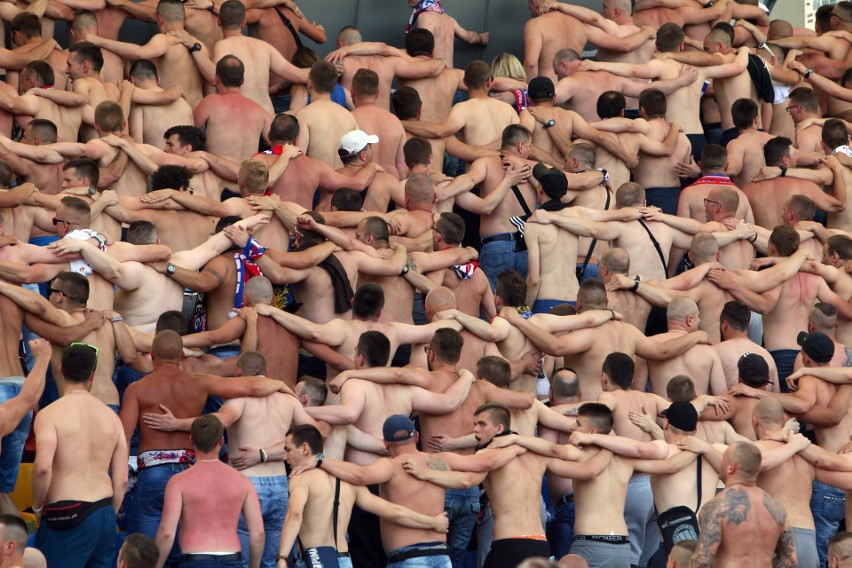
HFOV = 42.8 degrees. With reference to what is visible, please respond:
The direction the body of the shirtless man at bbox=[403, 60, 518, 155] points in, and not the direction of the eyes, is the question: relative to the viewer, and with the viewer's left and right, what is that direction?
facing away from the viewer

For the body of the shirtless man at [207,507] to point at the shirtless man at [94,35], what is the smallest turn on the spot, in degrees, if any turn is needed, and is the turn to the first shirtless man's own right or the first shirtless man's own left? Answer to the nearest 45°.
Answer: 0° — they already face them

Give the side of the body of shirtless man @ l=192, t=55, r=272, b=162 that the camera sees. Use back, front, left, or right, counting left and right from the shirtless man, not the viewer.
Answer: back

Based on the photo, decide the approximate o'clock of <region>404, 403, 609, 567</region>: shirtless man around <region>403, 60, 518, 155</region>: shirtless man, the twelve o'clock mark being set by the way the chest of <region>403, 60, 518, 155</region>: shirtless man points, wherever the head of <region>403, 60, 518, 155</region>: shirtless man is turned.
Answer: <region>404, 403, 609, 567</region>: shirtless man is roughly at 6 o'clock from <region>403, 60, 518, 155</region>: shirtless man.

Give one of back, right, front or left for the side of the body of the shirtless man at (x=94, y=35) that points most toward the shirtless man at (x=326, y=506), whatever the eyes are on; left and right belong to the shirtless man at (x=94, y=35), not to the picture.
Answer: back

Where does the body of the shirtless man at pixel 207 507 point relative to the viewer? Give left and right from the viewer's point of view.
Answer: facing away from the viewer

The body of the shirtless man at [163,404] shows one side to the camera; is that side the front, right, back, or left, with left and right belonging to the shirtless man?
back

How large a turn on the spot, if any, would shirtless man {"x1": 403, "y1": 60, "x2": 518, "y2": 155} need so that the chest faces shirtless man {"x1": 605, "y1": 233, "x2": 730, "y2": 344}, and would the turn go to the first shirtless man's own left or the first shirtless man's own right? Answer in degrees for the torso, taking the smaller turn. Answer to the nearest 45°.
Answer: approximately 135° to the first shirtless man's own right

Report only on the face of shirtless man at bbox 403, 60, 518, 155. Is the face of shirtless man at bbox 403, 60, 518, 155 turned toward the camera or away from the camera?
away from the camera

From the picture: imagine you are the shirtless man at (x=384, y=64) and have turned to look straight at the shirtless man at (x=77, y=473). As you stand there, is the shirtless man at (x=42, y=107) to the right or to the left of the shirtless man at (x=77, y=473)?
right

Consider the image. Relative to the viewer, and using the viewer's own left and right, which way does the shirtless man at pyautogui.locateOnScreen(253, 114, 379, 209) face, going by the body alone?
facing away from the viewer

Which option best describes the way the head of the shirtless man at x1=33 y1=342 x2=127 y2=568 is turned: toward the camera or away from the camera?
away from the camera

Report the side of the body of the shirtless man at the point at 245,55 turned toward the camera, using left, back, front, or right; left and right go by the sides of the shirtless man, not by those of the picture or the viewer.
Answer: back

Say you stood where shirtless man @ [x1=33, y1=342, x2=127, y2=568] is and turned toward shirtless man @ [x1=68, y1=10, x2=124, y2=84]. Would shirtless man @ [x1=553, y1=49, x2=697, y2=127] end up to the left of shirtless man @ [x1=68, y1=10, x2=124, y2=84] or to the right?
right

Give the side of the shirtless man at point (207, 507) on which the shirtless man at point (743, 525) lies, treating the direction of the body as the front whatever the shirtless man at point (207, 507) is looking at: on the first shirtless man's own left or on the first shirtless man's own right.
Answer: on the first shirtless man's own right
